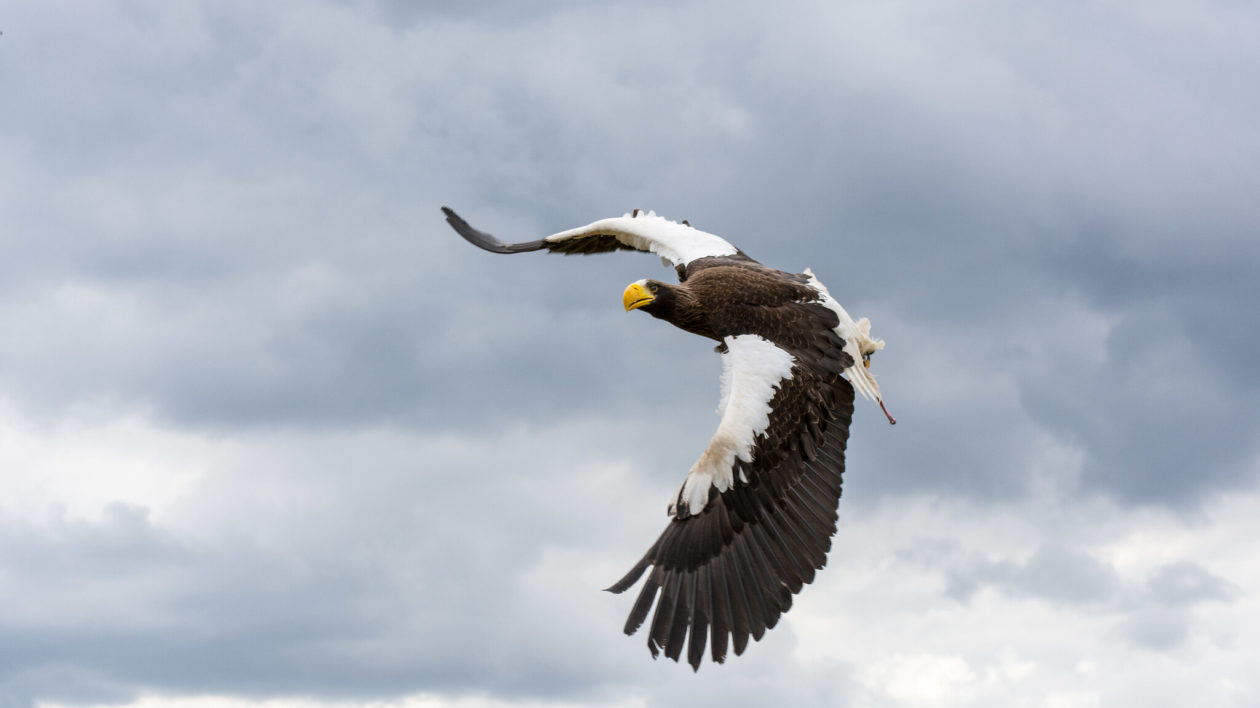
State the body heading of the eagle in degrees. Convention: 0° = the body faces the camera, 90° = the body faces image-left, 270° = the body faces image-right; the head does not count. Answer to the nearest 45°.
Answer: approximately 45°
